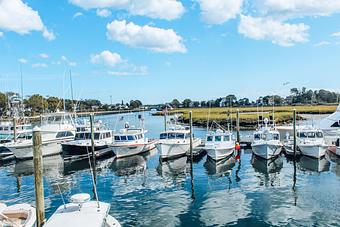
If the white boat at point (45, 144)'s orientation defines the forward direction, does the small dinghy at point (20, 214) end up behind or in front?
in front

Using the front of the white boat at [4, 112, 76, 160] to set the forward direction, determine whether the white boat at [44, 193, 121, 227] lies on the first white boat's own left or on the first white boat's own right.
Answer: on the first white boat's own left

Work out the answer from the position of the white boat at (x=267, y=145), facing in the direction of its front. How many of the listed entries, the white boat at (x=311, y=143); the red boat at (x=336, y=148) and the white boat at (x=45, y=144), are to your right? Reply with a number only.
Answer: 1

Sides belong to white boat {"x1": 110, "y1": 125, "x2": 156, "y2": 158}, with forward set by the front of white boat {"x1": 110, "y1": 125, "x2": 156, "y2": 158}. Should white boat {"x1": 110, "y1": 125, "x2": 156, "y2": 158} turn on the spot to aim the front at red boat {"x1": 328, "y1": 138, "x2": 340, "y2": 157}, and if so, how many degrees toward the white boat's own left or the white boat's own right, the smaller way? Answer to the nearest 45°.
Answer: approximately 135° to the white boat's own left

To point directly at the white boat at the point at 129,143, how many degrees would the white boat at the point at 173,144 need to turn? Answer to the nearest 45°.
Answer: approximately 45° to its right

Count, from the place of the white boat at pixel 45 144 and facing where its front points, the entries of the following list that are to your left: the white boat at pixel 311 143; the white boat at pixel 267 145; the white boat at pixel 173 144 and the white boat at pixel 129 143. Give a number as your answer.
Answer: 4

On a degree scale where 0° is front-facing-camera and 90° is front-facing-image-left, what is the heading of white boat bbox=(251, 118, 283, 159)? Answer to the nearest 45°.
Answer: approximately 0°

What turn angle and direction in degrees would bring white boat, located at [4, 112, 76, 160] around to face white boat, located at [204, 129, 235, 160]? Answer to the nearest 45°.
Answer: approximately 90° to its left

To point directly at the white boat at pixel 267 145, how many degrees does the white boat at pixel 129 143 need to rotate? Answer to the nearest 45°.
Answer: approximately 135° to its left

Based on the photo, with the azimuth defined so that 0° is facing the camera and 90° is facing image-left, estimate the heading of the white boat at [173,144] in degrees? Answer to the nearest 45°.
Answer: approximately 45°
